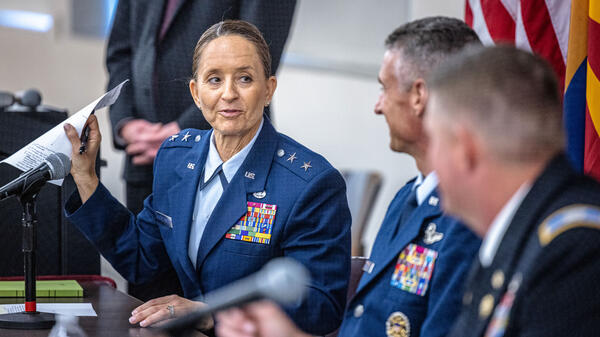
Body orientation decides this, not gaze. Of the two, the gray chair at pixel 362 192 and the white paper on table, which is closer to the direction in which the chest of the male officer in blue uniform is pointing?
the white paper on table

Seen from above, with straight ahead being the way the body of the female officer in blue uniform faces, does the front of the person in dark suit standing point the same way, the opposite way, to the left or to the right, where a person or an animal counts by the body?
the same way

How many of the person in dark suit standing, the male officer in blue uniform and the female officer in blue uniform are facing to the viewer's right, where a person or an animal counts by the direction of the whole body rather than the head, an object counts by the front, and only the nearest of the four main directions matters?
0

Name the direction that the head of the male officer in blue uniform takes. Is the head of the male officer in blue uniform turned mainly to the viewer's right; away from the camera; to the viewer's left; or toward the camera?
to the viewer's left

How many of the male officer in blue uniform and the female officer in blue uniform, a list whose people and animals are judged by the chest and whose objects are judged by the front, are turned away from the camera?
0

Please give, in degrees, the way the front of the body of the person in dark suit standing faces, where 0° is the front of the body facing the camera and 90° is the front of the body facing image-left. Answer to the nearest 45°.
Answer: approximately 45°

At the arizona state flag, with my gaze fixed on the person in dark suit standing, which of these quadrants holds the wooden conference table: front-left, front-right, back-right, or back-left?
front-left

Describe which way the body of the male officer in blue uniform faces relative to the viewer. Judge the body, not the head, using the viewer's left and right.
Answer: facing the viewer and to the left of the viewer

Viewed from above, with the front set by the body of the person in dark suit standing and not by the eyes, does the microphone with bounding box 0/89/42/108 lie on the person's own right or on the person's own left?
on the person's own right

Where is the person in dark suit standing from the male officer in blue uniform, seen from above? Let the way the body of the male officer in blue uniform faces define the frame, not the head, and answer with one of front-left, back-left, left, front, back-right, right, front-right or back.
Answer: right
